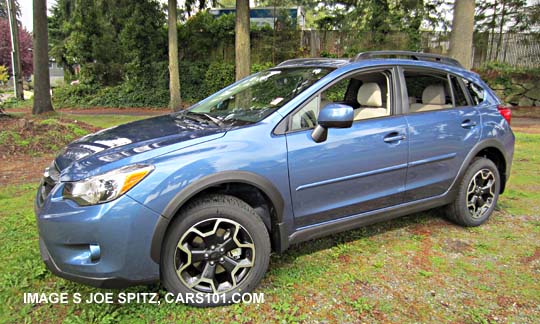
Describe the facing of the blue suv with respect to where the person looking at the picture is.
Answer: facing the viewer and to the left of the viewer
